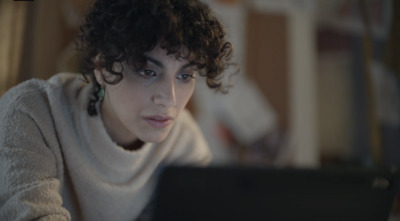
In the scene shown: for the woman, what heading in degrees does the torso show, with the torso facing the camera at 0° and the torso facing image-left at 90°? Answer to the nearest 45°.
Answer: approximately 315°
